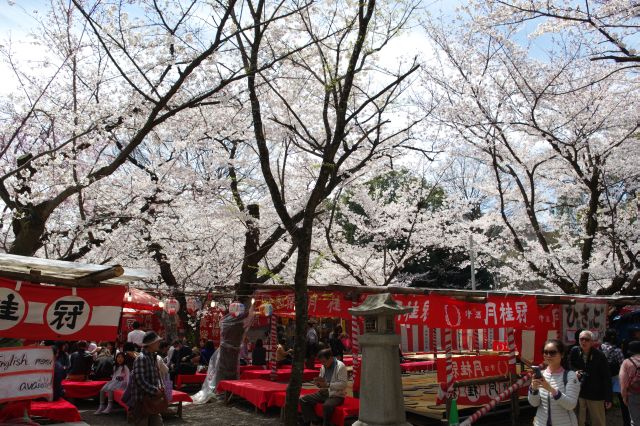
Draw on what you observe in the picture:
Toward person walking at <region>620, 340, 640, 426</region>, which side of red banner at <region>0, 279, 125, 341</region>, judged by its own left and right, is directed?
left

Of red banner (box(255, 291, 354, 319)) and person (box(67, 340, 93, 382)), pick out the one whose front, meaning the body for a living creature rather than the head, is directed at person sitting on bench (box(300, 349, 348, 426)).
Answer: the red banner

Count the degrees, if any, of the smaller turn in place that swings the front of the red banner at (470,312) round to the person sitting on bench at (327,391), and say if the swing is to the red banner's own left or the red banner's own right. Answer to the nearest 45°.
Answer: approximately 90° to the red banner's own right

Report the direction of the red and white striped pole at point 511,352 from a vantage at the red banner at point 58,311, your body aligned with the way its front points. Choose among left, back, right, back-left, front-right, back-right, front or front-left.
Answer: left

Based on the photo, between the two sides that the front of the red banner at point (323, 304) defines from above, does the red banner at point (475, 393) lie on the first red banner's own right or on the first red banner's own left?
on the first red banner's own left

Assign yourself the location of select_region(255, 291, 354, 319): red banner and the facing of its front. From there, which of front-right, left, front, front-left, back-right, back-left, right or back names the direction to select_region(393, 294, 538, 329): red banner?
front-left
